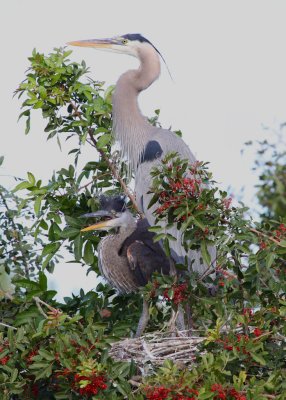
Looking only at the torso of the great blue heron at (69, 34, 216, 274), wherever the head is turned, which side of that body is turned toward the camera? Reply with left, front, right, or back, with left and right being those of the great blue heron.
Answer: left
